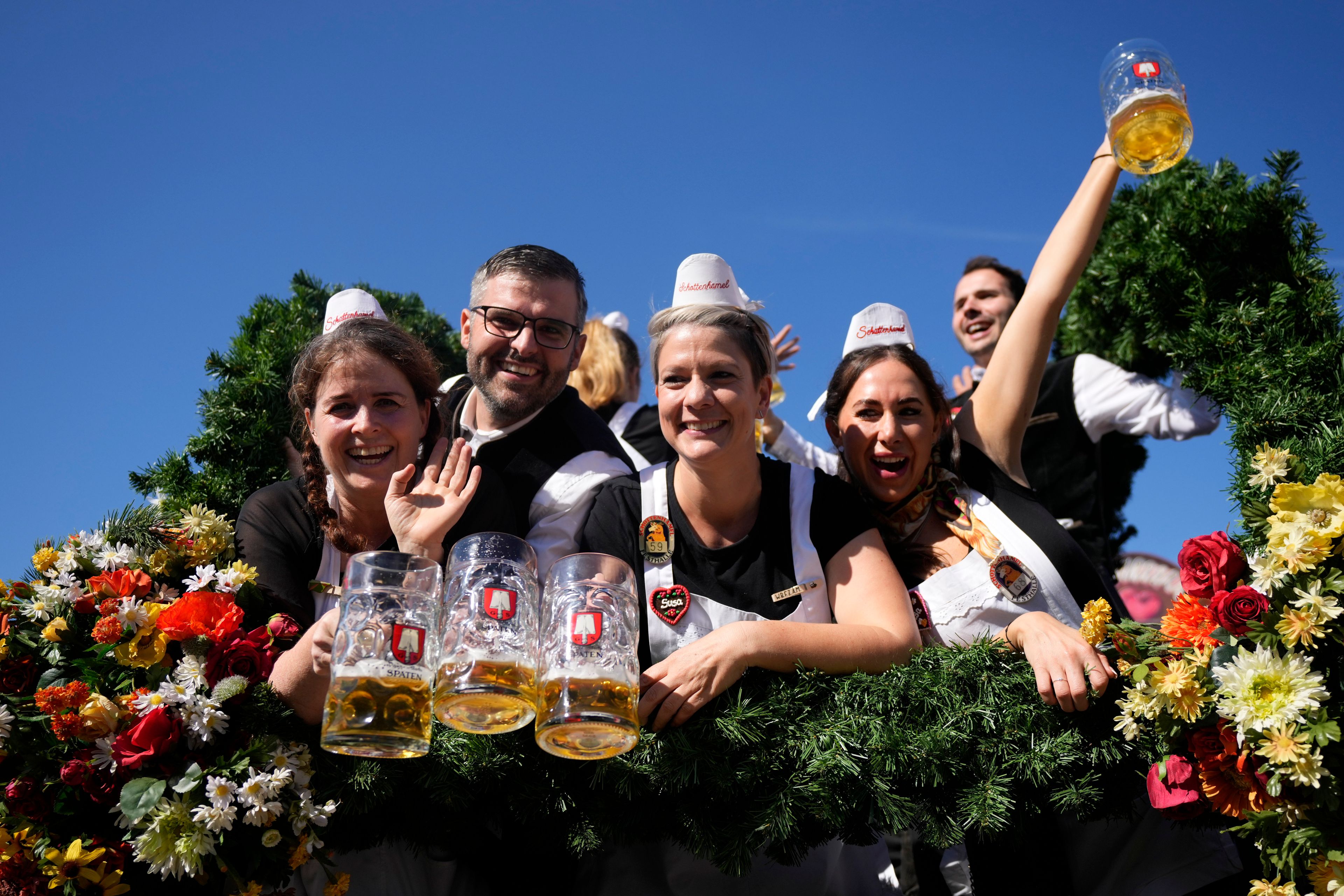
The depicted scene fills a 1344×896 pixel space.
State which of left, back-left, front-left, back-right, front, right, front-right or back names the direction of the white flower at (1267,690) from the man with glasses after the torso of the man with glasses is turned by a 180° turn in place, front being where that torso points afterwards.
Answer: right

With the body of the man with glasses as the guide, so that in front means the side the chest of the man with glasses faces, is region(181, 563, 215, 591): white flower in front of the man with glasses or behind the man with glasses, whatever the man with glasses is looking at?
in front

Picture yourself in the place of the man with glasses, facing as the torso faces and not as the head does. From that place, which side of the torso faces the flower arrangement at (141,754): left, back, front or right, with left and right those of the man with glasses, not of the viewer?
front

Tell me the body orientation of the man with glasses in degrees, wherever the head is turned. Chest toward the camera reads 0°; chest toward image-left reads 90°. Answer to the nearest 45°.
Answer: approximately 45°

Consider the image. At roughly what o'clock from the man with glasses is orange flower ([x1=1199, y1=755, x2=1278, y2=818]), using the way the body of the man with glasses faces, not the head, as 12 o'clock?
The orange flower is roughly at 9 o'clock from the man with glasses.

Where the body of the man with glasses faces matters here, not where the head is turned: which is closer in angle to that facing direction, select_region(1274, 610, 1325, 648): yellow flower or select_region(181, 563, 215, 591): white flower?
the white flower

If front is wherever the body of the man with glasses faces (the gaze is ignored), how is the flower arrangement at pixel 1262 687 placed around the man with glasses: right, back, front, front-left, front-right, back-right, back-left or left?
left

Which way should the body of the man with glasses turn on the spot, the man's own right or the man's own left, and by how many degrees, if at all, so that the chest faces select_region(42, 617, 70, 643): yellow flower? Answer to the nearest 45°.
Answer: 0° — they already face it

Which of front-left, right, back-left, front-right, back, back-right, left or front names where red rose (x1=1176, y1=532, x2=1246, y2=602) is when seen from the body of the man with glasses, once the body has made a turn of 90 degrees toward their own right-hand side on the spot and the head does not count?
back

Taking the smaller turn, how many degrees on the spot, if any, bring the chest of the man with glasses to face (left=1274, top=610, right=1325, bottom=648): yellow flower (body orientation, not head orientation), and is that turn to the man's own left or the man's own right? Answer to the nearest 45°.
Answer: approximately 90° to the man's own left

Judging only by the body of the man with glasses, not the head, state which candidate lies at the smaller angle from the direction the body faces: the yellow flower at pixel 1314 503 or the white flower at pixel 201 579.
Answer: the white flower

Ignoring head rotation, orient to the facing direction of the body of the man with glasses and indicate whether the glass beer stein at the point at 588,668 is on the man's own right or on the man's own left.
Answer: on the man's own left
